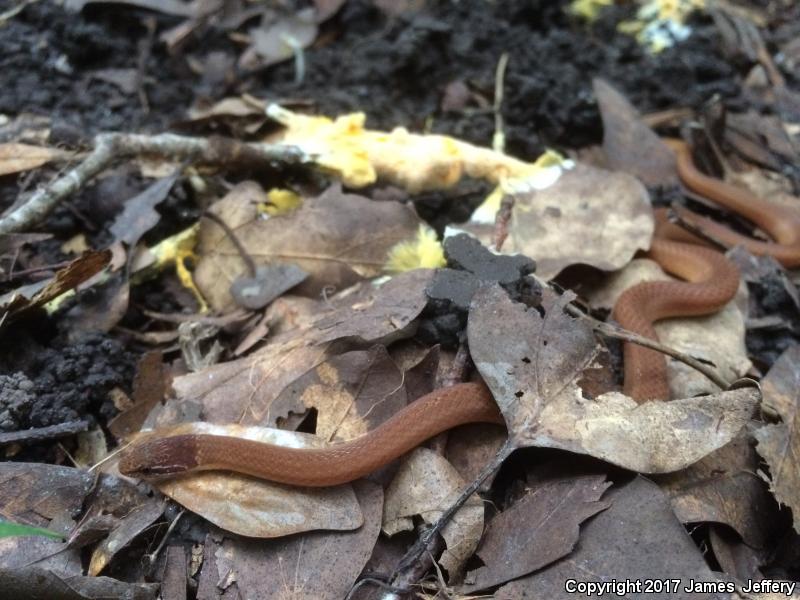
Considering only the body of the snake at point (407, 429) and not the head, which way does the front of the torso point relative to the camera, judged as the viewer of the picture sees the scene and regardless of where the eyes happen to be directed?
to the viewer's left

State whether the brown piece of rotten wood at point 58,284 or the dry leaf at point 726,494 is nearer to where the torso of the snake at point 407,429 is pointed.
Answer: the brown piece of rotten wood

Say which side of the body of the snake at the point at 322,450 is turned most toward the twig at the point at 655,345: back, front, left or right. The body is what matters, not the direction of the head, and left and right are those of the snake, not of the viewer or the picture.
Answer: back

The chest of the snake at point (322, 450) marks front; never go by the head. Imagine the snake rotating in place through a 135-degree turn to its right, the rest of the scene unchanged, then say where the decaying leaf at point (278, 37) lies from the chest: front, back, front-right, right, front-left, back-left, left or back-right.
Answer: front-left

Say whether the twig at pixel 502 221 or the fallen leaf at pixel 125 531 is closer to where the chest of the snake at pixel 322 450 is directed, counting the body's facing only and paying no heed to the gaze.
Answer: the fallen leaf

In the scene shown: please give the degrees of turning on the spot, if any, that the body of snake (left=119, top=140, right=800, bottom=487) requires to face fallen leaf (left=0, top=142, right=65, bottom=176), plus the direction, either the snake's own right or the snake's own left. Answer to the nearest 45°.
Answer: approximately 45° to the snake's own right

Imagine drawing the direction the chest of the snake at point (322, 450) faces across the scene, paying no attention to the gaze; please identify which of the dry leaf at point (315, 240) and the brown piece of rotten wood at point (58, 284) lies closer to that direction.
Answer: the brown piece of rotten wood

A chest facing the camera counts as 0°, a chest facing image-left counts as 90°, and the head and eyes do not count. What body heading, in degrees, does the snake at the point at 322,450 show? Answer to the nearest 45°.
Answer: approximately 90°

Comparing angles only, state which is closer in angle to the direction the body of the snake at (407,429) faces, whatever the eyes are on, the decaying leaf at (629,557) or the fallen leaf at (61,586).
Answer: the fallen leaf

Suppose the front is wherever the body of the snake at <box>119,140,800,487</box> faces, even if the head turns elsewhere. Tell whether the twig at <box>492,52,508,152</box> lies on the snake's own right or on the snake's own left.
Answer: on the snake's own right

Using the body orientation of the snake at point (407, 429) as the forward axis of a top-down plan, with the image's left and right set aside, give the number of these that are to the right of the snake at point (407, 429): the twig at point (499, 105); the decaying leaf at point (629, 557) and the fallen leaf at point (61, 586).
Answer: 1

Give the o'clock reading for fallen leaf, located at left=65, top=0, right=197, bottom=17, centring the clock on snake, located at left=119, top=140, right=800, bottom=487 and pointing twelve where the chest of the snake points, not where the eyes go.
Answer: The fallen leaf is roughly at 2 o'clock from the snake.
